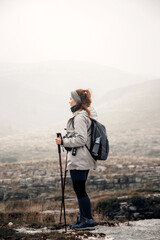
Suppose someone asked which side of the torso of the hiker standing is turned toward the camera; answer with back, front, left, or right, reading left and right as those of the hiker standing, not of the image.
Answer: left
